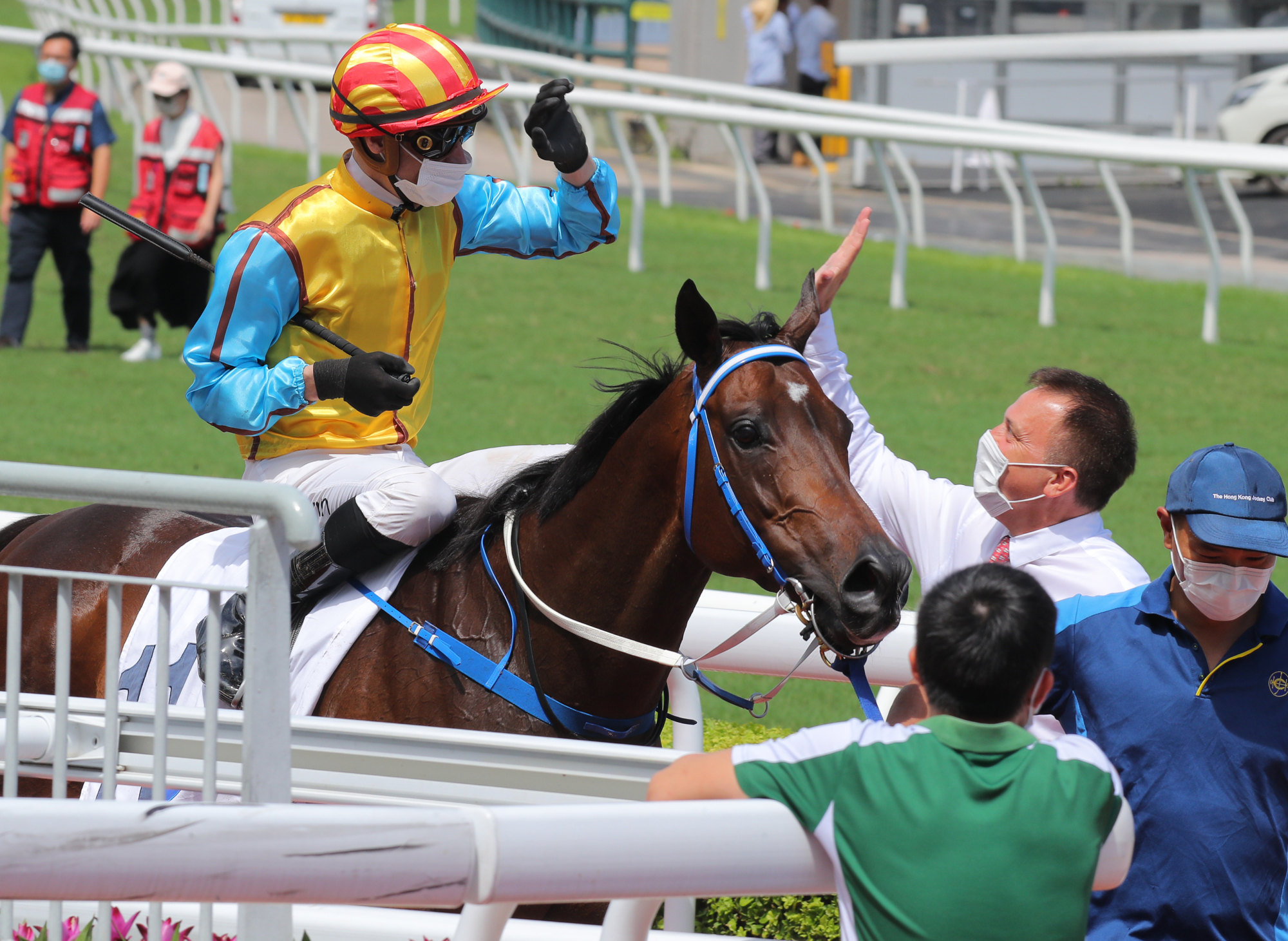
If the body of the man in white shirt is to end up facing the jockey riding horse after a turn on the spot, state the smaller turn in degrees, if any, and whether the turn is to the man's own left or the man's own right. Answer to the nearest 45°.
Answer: approximately 45° to the man's own right

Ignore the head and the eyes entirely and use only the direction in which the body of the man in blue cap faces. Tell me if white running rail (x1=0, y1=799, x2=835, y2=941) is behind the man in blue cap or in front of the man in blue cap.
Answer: in front

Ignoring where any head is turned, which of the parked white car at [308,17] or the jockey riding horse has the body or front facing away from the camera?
the parked white car

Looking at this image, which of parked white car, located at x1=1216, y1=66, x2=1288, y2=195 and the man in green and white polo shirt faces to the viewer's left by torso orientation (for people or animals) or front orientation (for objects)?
the parked white car

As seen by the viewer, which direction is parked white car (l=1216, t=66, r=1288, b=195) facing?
to the viewer's left

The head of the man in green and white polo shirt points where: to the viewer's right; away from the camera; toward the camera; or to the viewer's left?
away from the camera

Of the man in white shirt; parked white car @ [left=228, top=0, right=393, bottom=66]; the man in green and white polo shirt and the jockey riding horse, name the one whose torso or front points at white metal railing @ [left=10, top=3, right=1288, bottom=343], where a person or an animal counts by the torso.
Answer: the man in green and white polo shirt

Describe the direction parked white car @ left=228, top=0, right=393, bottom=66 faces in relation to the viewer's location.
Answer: facing away from the viewer

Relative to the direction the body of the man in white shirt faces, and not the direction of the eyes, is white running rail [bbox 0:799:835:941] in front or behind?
in front

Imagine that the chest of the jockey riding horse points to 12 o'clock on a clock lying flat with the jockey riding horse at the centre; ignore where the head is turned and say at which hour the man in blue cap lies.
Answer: The man in blue cap is roughly at 12 o'clock from the jockey riding horse.

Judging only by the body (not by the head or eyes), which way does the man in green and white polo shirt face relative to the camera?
away from the camera
